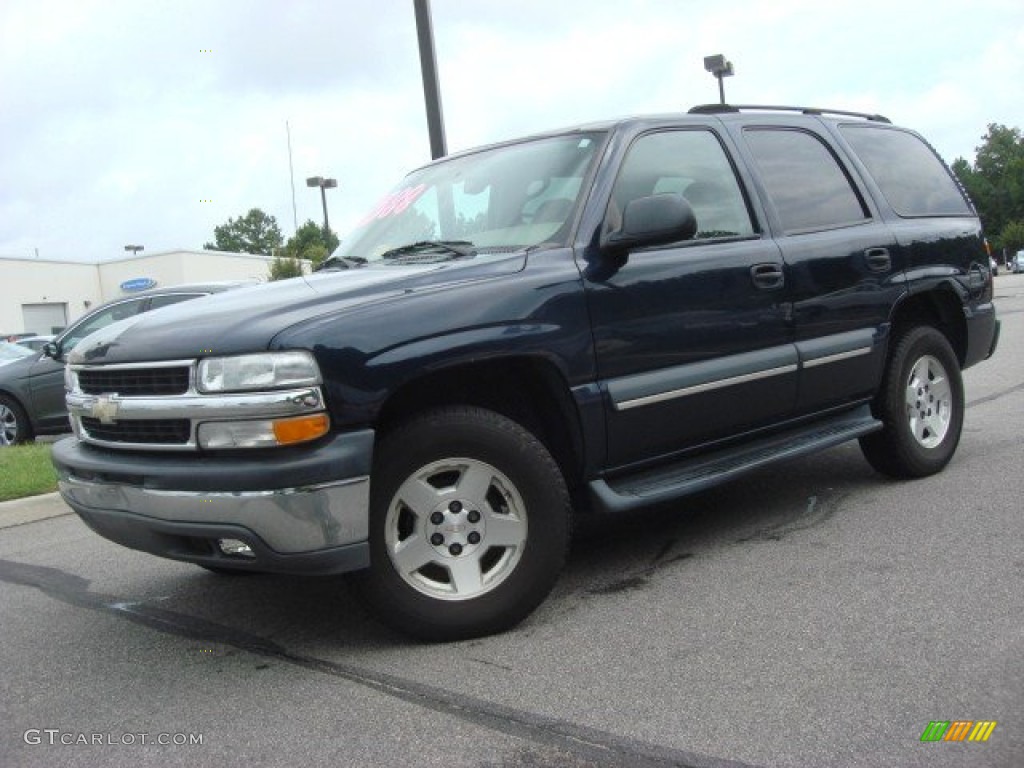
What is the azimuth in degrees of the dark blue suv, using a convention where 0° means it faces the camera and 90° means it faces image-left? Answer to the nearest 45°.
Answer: approximately 45°

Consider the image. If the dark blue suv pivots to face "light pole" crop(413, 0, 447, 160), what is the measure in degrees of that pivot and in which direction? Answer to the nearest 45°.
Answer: approximately 135° to its right

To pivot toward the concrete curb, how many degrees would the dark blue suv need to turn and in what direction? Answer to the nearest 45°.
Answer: approximately 90° to its right

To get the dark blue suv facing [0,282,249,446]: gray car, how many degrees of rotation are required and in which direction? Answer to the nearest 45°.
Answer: approximately 90° to its right

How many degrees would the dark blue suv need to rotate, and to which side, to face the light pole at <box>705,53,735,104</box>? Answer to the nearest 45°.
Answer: approximately 135° to its right
